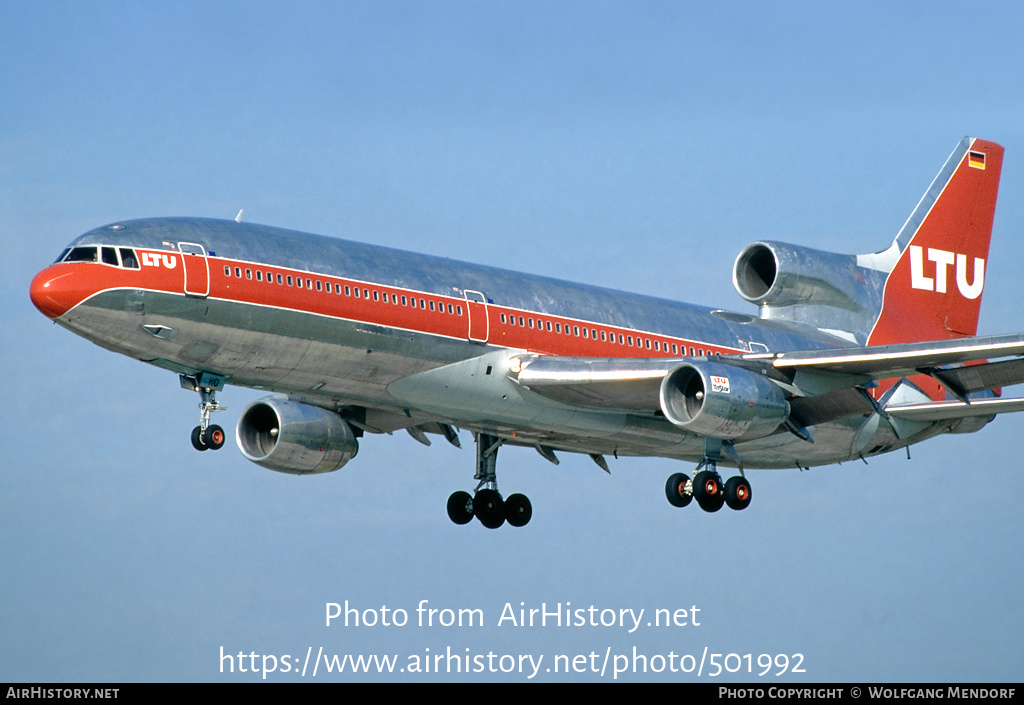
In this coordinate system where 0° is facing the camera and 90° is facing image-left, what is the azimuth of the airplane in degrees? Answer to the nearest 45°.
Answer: approximately 45°
